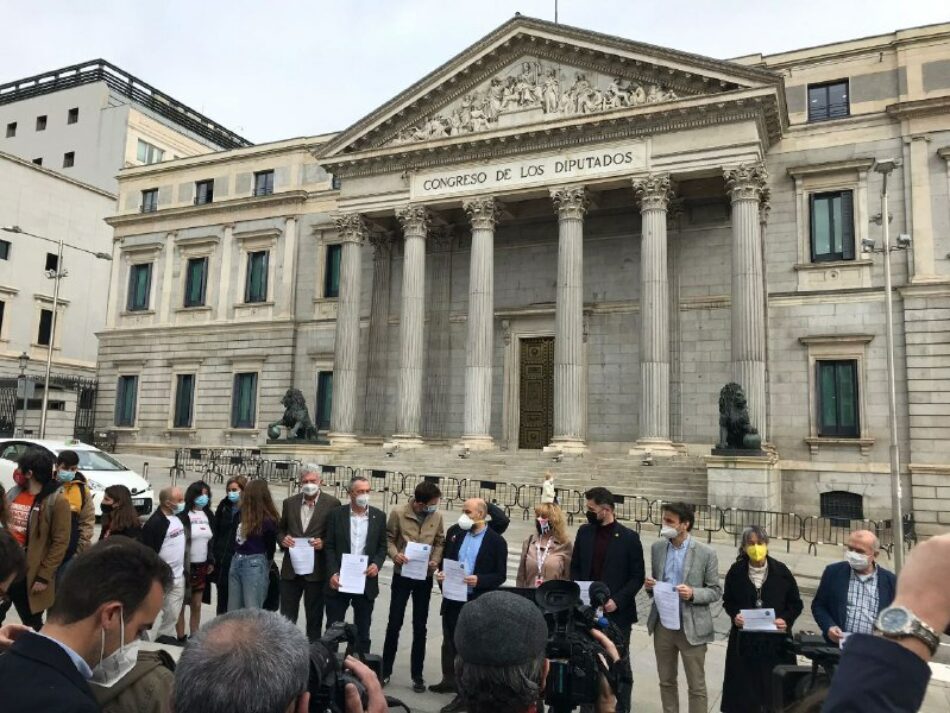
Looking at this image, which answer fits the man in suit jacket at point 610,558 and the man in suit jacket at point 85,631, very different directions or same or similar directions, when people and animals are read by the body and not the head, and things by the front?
very different directions

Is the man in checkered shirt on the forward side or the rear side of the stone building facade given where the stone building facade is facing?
on the forward side

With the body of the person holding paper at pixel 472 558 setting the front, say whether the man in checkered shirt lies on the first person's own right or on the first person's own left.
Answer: on the first person's own left

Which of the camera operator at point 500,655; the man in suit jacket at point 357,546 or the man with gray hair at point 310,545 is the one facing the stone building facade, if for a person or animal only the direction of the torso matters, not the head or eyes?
the camera operator

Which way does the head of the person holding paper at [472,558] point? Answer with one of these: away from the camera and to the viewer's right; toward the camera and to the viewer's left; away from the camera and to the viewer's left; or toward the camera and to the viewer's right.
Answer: toward the camera and to the viewer's left

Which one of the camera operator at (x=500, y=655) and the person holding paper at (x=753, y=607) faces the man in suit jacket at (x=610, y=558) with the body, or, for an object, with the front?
the camera operator

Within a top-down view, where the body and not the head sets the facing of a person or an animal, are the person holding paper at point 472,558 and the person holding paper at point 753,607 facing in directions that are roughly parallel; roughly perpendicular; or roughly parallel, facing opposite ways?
roughly parallel

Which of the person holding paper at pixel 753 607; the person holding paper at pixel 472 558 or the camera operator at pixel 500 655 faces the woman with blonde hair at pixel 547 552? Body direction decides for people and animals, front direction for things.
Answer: the camera operator

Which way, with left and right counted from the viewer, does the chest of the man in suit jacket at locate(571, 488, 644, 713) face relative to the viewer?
facing the viewer and to the left of the viewer

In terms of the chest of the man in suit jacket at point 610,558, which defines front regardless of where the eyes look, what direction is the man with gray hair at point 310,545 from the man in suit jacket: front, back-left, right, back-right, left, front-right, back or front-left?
front-right

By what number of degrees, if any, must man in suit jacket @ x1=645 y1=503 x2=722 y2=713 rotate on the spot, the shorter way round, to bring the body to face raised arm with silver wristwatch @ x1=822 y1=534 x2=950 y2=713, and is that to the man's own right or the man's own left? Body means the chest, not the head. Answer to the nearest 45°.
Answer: approximately 45° to the man's own left

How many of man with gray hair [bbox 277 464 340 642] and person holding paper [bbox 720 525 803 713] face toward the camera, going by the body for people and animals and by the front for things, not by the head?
2

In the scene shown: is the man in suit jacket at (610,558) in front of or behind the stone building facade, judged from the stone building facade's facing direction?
in front

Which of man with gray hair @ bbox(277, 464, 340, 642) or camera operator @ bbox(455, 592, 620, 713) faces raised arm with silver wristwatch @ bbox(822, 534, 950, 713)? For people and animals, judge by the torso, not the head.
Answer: the man with gray hair

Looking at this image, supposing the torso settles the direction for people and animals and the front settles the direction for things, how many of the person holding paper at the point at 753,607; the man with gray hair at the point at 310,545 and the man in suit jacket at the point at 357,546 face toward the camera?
3

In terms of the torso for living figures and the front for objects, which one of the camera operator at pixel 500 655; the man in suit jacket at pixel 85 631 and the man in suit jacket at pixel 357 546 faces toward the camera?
the man in suit jacket at pixel 357 546

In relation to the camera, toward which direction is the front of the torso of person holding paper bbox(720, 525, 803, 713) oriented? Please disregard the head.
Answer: toward the camera

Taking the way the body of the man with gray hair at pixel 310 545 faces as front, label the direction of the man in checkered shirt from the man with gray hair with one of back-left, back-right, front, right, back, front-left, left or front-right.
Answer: front-left

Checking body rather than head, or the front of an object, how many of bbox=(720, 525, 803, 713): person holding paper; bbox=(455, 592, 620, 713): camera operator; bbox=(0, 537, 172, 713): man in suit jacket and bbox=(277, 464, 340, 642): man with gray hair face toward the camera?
2
